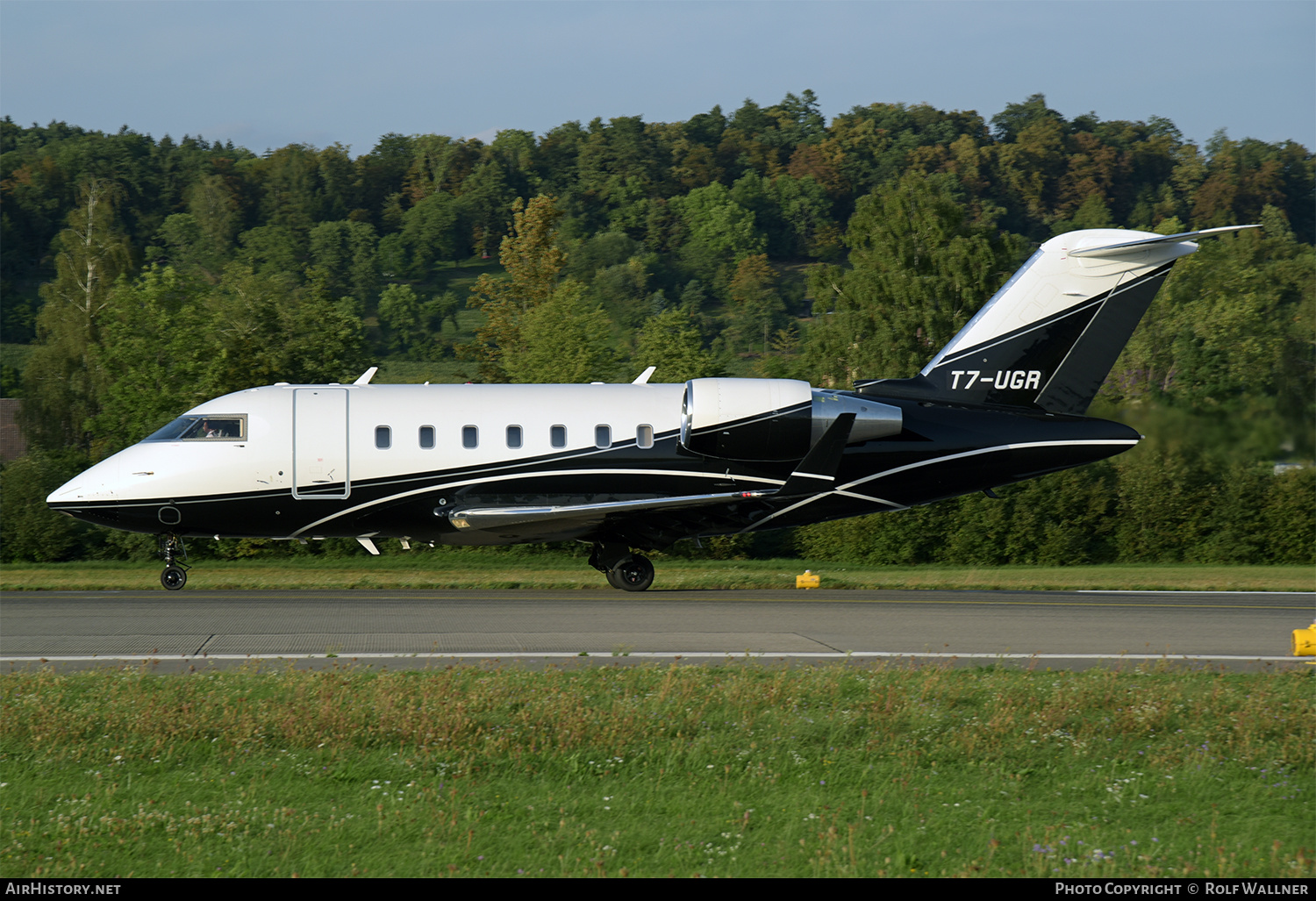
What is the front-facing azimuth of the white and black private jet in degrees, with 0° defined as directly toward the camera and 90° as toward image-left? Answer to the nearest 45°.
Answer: approximately 90°
